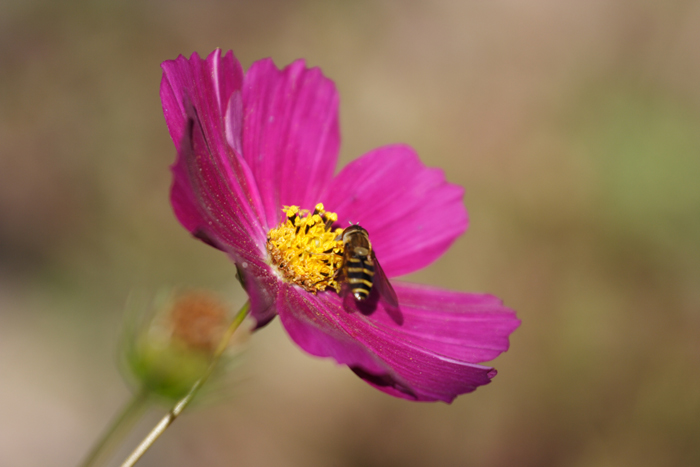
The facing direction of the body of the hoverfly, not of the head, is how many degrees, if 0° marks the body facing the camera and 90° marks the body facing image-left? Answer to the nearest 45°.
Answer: approximately 180°
